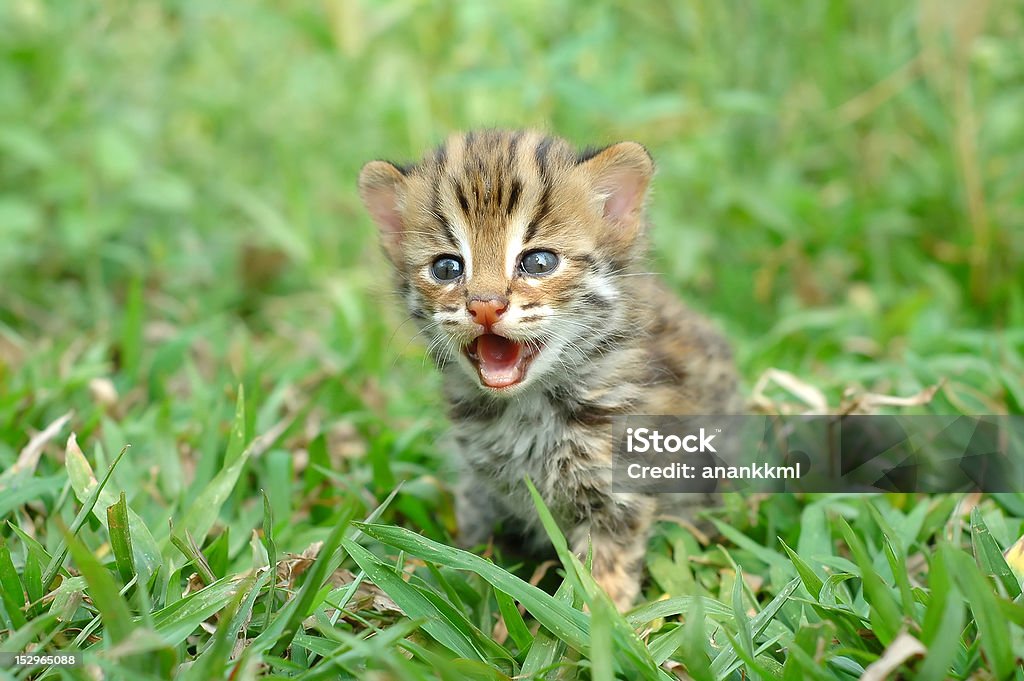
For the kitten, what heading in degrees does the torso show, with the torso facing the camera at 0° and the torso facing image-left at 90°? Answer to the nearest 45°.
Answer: approximately 45°
